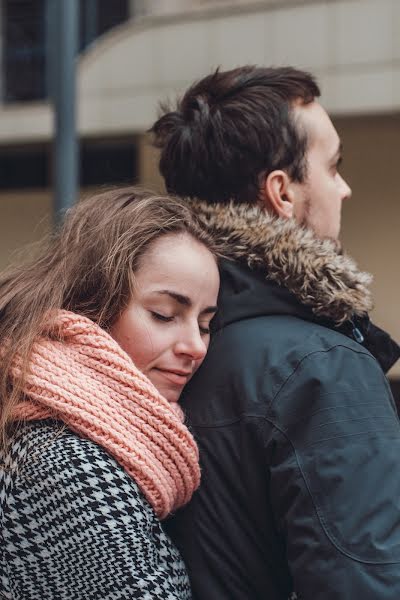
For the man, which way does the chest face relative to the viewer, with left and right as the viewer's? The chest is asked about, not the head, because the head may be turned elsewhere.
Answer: facing away from the viewer and to the right of the viewer
